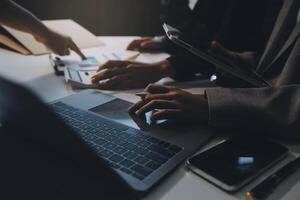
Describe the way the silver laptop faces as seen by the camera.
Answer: facing away from the viewer and to the right of the viewer

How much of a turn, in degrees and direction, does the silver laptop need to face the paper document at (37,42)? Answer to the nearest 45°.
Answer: approximately 45° to its left

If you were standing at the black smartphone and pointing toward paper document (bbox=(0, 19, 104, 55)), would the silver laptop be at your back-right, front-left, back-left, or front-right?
front-left
